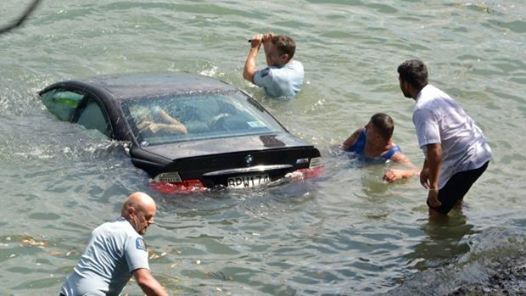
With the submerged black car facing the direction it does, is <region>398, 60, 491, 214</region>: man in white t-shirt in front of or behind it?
behind

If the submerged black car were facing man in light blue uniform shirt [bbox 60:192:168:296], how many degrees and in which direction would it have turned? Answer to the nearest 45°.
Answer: approximately 135° to its left

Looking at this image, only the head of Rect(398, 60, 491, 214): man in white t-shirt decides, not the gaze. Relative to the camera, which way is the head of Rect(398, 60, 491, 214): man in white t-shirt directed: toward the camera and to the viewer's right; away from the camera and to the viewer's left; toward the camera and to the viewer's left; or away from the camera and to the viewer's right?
away from the camera and to the viewer's left

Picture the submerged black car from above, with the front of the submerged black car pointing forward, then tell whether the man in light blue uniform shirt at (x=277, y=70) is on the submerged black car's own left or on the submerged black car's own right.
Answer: on the submerged black car's own right

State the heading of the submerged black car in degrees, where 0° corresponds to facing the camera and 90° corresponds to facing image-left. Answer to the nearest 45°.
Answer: approximately 135°
